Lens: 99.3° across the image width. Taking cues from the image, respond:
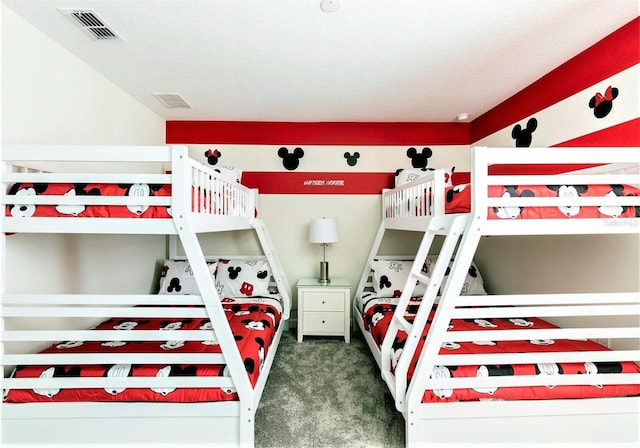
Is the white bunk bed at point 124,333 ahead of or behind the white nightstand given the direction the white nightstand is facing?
ahead

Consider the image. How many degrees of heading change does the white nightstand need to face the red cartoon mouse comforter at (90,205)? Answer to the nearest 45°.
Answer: approximately 45° to its right

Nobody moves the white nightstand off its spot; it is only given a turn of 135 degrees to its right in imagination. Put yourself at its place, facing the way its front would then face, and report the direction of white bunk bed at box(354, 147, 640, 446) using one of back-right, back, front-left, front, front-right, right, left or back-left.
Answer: back

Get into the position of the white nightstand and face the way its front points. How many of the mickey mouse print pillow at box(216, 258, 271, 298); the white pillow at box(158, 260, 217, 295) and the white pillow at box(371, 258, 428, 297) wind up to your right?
2

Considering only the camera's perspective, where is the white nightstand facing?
facing the viewer

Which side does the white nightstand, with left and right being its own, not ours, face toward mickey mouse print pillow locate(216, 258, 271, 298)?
right

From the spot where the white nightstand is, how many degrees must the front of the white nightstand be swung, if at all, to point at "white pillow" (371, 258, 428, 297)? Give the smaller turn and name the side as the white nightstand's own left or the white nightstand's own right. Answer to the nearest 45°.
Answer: approximately 90° to the white nightstand's own left

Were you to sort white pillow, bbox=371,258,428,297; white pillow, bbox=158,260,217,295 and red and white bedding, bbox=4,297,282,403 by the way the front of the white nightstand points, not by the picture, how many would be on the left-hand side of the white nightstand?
1

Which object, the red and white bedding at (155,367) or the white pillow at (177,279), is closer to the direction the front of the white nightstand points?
the red and white bedding
